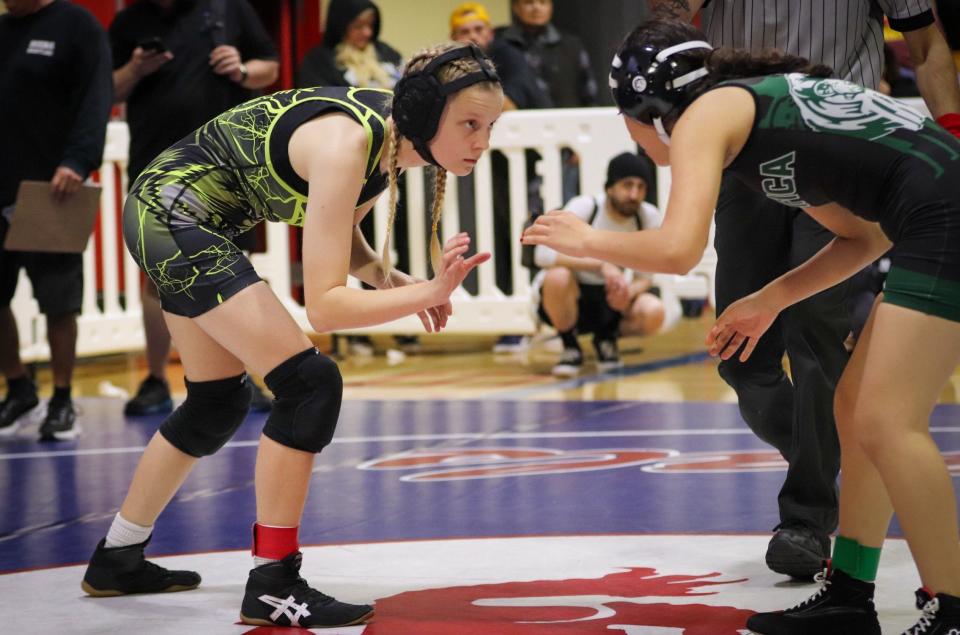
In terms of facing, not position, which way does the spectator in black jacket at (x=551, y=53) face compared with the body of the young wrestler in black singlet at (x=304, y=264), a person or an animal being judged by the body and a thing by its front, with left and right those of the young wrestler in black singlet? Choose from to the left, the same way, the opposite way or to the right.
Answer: to the right

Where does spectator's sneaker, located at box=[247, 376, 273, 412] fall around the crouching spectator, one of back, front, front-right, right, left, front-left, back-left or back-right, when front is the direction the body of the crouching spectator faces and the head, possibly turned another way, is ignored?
front-right

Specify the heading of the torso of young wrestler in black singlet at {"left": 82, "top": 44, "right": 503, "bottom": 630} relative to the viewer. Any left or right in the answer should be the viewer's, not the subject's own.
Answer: facing to the right of the viewer

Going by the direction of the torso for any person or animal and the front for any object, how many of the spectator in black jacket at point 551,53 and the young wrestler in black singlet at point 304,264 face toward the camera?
1

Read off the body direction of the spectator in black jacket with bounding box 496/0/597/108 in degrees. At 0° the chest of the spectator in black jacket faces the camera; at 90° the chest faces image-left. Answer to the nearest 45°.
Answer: approximately 0°

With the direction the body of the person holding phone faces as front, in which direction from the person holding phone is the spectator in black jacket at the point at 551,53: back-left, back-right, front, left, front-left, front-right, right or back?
back-left

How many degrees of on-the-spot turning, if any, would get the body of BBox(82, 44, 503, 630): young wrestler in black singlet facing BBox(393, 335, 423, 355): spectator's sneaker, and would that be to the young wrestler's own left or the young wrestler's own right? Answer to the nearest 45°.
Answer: approximately 90° to the young wrestler's own left

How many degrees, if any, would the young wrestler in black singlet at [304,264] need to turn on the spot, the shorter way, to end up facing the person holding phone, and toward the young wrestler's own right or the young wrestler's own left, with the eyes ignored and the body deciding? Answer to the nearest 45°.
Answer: approximately 90° to the young wrestler's own left

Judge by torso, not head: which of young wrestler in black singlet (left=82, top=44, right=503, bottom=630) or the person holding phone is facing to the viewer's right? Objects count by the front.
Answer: the young wrestler in black singlet
